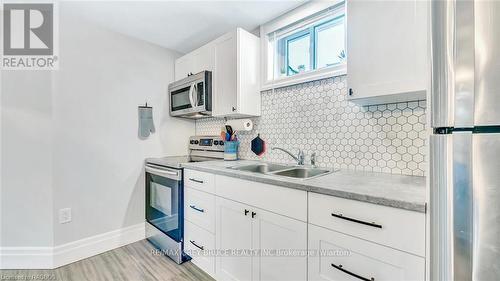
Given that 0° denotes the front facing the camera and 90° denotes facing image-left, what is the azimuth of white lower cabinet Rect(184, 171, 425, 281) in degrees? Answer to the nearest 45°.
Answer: approximately 45°

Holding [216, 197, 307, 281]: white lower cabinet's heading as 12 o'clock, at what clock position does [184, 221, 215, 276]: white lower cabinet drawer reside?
[184, 221, 215, 276]: white lower cabinet drawer is roughly at 3 o'clock from [216, 197, 307, 281]: white lower cabinet.

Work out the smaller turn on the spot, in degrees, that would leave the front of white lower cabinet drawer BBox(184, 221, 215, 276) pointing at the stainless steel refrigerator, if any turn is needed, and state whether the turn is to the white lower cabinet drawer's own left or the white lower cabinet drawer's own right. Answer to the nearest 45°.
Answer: approximately 45° to the white lower cabinet drawer's own left

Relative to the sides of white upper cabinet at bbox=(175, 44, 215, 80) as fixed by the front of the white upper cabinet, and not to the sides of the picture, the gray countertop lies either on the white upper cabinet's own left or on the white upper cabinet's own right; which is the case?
on the white upper cabinet's own left

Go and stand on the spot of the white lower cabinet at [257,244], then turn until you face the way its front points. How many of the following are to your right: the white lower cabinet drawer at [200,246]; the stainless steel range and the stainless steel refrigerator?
2

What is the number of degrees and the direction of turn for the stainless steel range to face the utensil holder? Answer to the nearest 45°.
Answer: approximately 135° to its left

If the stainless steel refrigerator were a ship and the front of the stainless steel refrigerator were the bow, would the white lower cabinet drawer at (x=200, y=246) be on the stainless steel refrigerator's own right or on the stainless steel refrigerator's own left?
on the stainless steel refrigerator's own right
